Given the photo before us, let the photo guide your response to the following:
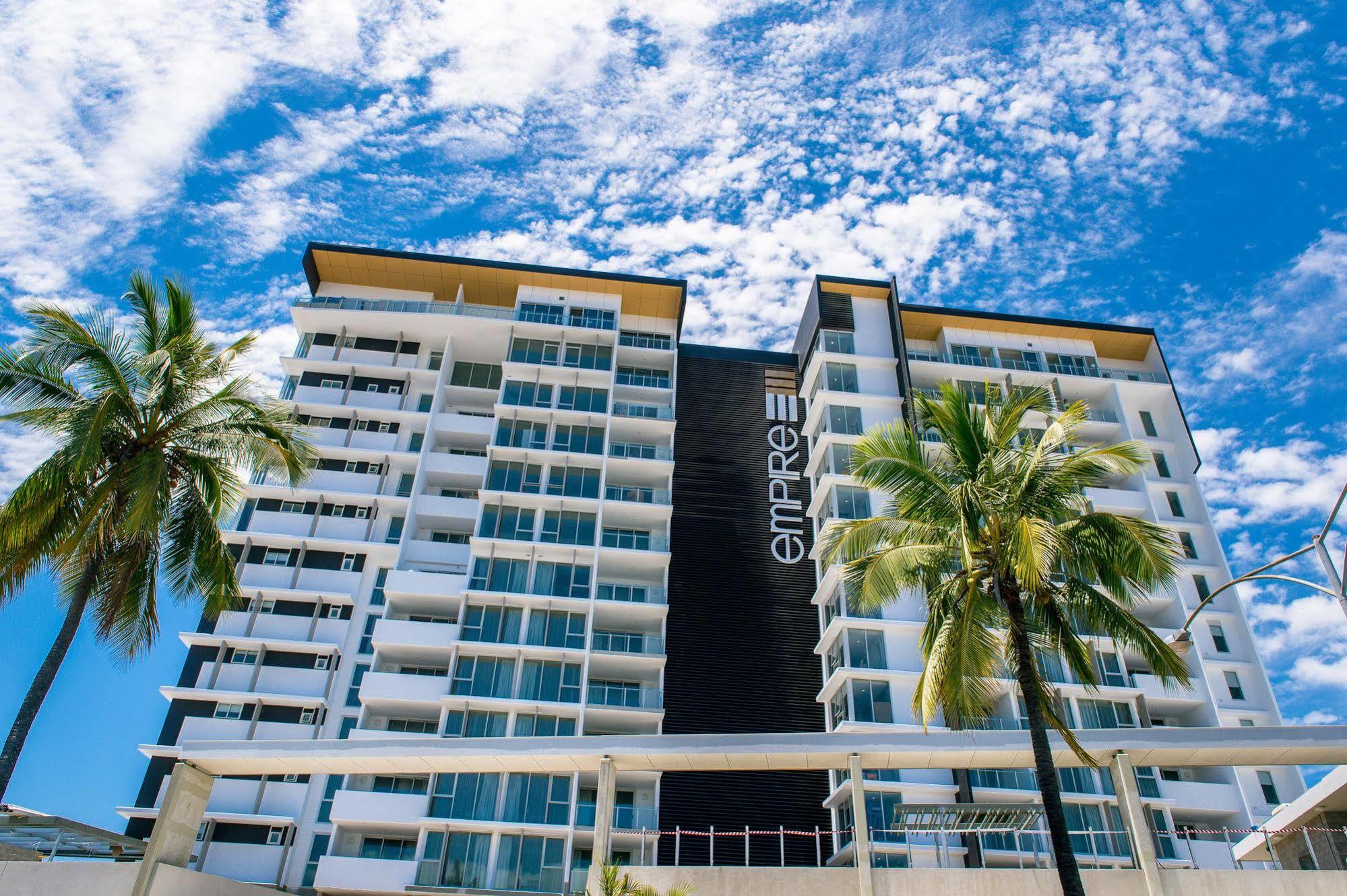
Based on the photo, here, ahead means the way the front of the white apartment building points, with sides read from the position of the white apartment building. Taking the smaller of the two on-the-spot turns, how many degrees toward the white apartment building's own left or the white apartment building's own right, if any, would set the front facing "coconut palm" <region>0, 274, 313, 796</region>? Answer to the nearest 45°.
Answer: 0° — it already faces it

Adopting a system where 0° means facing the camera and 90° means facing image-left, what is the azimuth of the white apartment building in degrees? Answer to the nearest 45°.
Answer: approximately 0°

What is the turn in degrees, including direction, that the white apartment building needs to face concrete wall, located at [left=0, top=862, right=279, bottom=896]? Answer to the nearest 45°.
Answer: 0° — it already faces it

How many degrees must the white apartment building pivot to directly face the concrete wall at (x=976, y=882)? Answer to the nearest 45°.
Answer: approximately 45° to its left

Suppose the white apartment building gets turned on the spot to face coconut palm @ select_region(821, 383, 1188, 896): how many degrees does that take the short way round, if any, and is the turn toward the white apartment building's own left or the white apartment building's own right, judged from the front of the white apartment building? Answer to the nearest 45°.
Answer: approximately 45° to the white apartment building's own left
